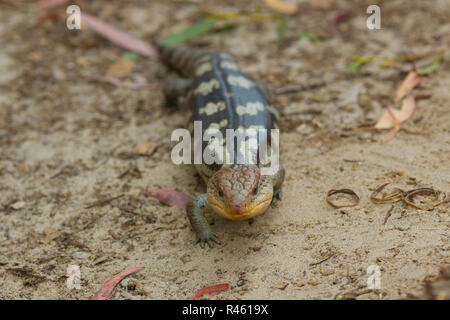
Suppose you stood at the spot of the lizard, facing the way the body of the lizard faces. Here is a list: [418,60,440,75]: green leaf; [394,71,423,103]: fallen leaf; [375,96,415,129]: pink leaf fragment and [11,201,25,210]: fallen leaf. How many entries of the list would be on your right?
1

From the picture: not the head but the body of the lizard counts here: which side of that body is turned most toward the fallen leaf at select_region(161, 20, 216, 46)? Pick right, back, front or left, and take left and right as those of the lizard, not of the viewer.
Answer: back

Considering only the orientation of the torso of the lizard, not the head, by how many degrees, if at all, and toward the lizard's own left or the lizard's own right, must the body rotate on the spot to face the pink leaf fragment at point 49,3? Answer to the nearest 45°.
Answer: approximately 135° to the lizard's own right

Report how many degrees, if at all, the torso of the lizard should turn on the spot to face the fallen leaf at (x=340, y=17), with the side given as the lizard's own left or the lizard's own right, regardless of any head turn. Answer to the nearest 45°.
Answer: approximately 135° to the lizard's own left

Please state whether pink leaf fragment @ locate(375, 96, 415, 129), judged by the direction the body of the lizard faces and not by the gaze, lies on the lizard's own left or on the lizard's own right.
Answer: on the lizard's own left

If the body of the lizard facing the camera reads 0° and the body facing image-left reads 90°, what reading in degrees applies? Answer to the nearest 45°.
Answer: approximately 0°

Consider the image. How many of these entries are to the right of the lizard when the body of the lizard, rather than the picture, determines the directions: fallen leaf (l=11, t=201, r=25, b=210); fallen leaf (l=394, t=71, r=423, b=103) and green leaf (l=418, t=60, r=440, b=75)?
1
